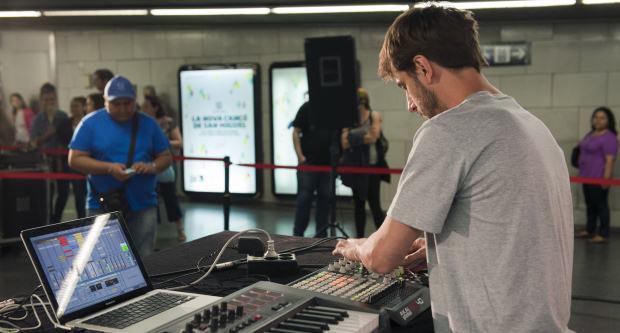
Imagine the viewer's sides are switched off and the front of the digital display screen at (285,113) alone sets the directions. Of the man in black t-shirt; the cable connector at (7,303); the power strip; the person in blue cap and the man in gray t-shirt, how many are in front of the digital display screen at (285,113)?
5

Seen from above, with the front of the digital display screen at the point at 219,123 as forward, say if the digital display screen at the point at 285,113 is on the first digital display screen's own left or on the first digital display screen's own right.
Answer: on the first digital display screen's own left

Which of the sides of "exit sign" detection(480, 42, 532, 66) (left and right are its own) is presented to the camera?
front

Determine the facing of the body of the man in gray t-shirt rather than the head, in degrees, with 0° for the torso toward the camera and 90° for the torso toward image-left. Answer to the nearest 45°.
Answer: approximately 135°

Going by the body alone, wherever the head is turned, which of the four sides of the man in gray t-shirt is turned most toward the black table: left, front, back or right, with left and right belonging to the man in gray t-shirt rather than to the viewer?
front

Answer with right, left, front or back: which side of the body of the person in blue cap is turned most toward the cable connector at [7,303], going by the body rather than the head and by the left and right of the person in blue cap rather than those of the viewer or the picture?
front

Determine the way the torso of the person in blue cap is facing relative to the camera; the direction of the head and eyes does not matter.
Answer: toward the camera

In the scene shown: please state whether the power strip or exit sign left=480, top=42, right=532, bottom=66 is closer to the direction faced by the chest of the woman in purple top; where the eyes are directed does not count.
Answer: the power strip

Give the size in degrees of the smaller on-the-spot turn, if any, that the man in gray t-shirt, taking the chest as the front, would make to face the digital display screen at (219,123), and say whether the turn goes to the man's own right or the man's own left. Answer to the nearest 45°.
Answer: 0° — they already face it

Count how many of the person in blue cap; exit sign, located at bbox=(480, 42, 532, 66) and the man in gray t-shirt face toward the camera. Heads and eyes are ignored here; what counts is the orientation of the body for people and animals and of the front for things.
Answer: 2

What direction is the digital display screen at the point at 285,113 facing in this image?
toward the camera

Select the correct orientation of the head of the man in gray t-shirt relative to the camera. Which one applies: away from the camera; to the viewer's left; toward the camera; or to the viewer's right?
to the viewer's left

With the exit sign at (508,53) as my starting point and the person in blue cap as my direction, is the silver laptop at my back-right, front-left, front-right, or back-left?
front-left

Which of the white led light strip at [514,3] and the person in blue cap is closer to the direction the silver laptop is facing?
the white led light strip

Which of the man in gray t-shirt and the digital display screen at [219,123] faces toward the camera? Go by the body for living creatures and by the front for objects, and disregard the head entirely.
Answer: the digital display screen
